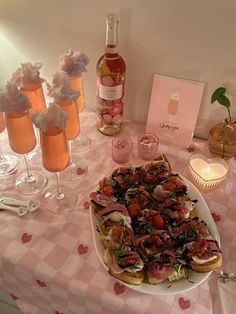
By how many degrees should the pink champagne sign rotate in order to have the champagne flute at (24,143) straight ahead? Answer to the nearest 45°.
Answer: approximately 45° to its right

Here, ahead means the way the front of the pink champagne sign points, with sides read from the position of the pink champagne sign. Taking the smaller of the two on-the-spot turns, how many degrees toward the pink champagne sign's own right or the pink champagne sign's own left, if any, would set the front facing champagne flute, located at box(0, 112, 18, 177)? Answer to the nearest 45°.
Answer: approximately 45° to the pink champagne sign's own right

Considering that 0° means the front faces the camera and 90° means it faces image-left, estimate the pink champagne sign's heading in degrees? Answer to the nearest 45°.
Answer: approximately 0°
